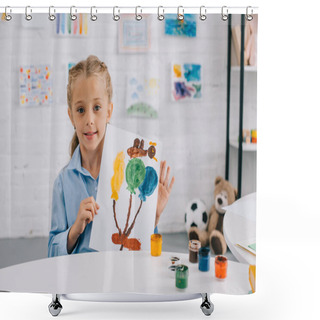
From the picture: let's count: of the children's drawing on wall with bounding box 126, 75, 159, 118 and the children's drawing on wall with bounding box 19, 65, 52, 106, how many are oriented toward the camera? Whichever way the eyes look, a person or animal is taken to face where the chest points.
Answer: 2

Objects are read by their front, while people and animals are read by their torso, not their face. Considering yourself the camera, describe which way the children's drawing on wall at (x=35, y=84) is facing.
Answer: facing the viewer

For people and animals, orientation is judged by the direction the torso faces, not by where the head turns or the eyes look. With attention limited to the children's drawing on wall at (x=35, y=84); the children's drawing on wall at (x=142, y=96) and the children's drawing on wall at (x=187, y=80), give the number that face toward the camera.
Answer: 3
